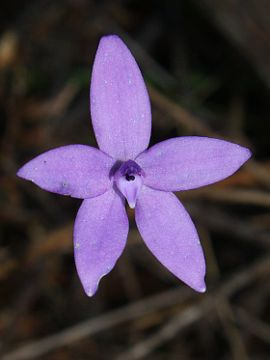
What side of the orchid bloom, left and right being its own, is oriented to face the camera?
front
